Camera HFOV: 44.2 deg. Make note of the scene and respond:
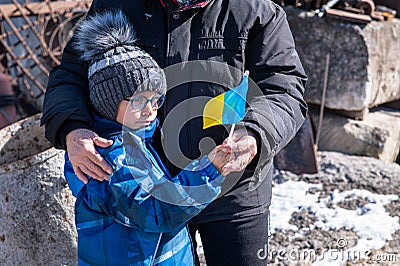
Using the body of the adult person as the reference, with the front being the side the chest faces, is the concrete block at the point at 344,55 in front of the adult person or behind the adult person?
behind

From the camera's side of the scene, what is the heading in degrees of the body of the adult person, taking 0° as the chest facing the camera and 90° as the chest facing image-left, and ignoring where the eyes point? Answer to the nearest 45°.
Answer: approximately 0°

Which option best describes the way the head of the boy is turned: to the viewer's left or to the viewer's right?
to the viewer's right

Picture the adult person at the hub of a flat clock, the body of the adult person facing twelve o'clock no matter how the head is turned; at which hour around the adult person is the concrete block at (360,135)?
The concrete block is roughly at 7 o'clock from the adult person.

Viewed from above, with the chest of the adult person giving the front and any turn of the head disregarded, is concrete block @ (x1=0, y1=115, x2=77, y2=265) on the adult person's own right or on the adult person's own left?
on the adult person's own right
